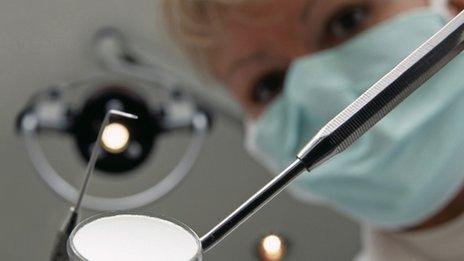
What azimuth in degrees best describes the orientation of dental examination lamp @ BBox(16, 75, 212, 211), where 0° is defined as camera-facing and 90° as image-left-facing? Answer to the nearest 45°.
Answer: approximately 0°
